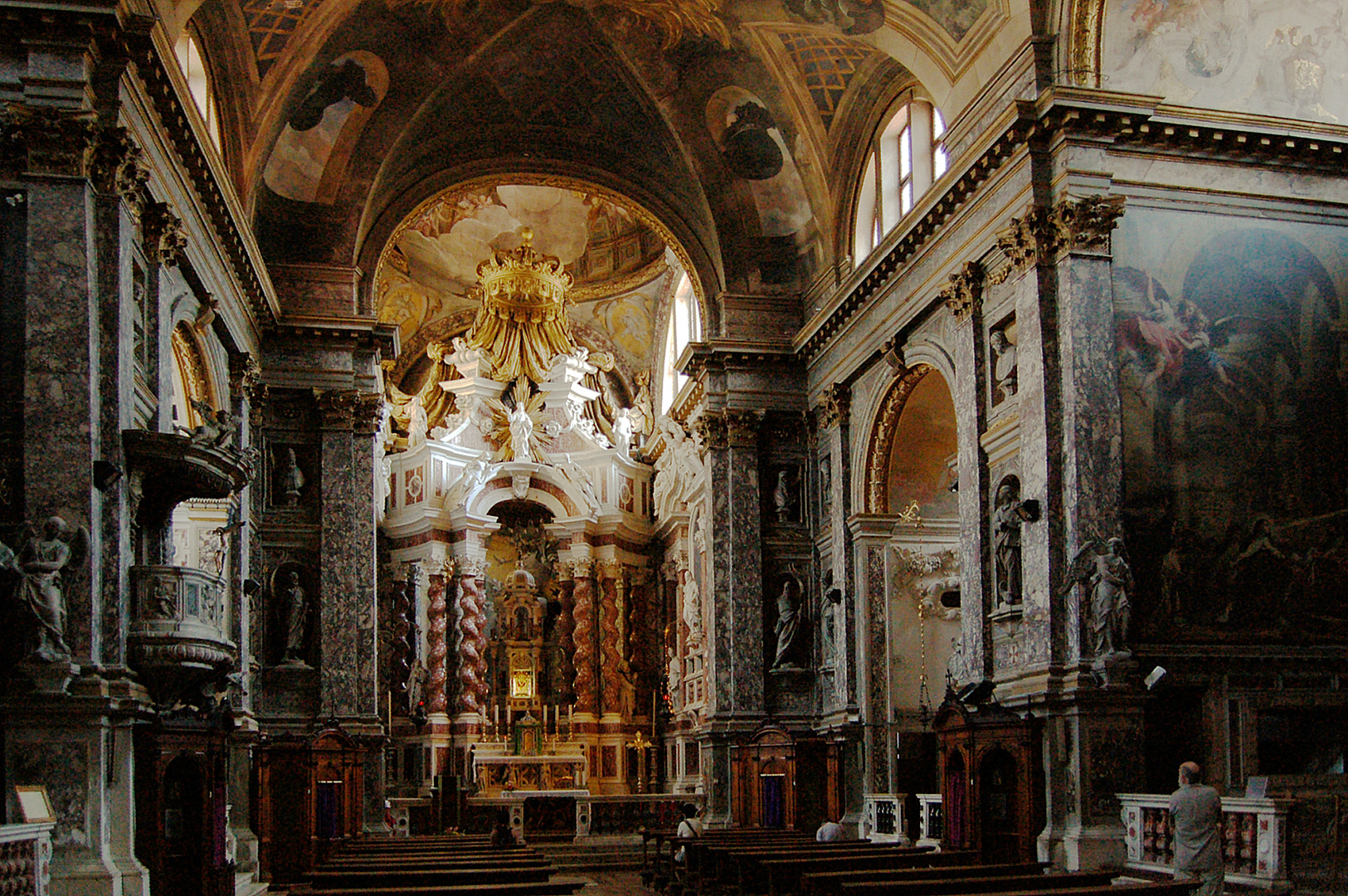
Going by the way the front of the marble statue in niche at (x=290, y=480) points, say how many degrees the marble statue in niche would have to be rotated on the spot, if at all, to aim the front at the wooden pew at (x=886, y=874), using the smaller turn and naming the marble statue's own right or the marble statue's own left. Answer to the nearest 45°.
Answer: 0° — it already faces it

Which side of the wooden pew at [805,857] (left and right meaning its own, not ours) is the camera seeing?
back

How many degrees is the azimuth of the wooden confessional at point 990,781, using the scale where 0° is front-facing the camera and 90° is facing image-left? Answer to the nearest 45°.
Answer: approximately 45°

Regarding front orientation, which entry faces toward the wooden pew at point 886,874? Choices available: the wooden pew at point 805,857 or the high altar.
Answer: the high altar

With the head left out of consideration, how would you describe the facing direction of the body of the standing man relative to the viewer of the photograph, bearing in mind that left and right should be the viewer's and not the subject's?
facing away from the viewer
